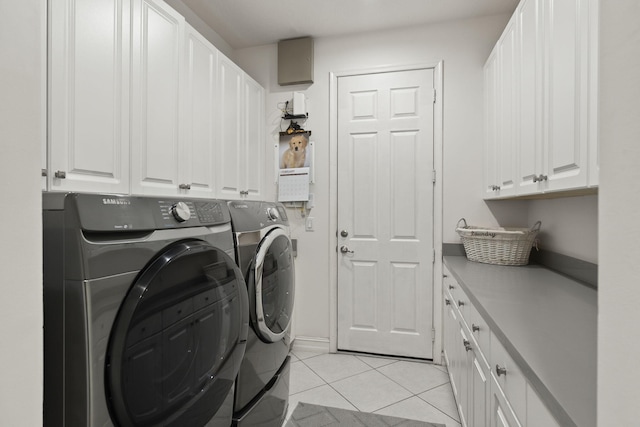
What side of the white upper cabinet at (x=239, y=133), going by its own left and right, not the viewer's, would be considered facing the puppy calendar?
left

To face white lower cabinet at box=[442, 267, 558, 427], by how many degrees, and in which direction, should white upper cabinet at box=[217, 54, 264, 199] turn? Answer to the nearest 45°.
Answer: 0° — it already faces it

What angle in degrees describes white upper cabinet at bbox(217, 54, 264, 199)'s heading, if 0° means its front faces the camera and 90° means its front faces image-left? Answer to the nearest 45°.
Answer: approximately 315°

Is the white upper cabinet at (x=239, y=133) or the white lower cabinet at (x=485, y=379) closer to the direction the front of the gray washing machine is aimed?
the white lower cabinet

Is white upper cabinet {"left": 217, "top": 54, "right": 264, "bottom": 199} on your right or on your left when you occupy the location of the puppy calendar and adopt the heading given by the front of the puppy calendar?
on your right

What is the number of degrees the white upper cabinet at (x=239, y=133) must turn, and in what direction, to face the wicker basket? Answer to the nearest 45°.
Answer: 0° — it already faces it

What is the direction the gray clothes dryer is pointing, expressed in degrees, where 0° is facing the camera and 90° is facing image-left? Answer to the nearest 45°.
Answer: approximately 315°

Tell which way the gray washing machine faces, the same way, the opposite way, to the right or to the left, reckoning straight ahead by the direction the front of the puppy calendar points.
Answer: to the left
